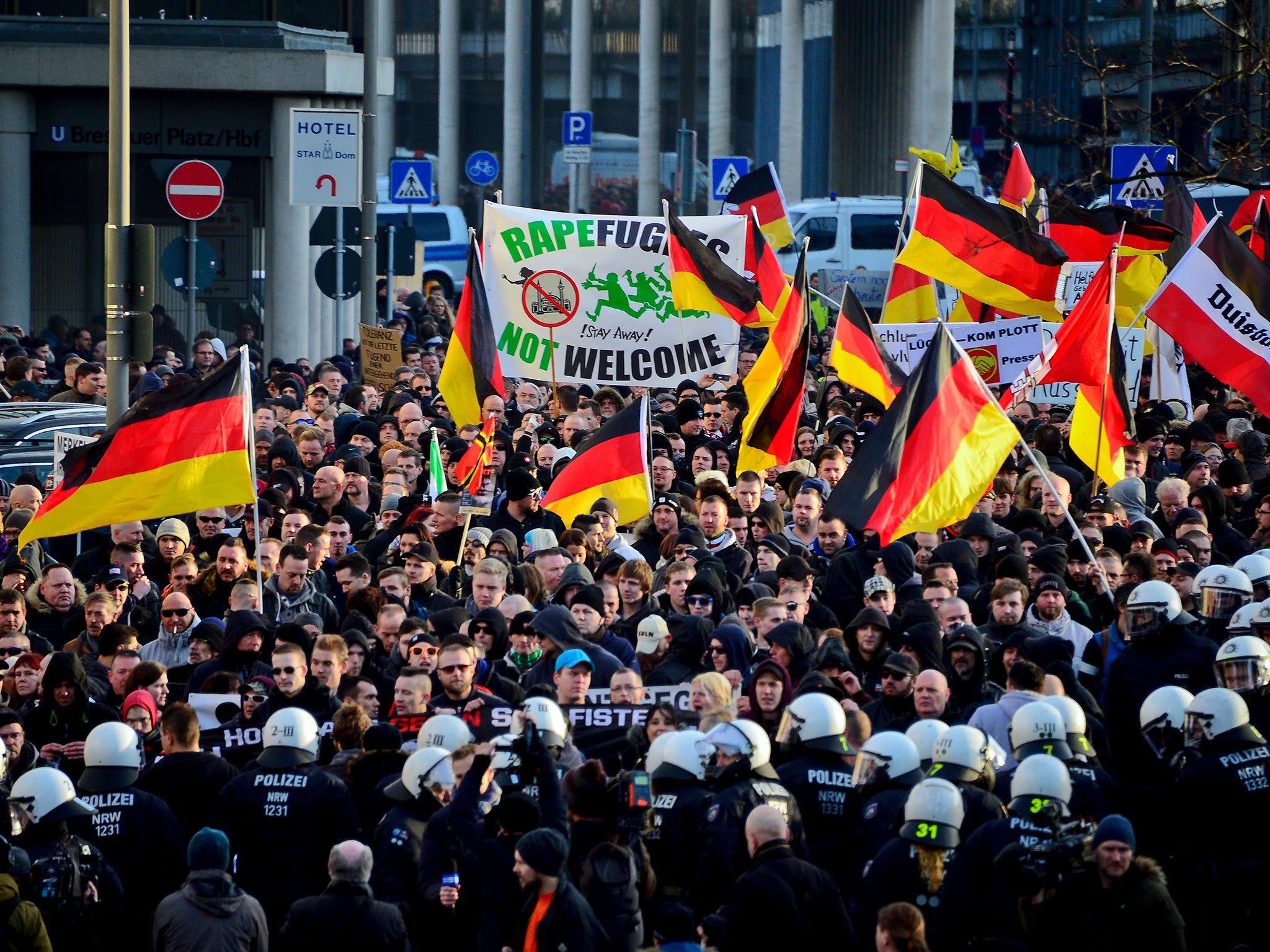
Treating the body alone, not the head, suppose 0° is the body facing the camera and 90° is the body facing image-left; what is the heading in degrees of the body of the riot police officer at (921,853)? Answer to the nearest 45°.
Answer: approximately 180°

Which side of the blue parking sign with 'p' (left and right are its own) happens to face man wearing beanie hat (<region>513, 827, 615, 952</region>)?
front

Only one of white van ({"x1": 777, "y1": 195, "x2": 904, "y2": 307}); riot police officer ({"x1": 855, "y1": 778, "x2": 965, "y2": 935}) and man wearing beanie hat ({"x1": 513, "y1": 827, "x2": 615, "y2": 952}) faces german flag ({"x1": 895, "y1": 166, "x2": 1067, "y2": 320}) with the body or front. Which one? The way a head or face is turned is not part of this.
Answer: the riot police officer

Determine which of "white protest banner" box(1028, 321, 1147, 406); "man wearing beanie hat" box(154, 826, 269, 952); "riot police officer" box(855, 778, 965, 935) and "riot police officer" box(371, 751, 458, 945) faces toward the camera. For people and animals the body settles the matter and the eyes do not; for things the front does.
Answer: the white protest banner

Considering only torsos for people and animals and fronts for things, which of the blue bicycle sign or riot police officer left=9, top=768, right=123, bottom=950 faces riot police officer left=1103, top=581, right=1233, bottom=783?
the blue bicycle sign

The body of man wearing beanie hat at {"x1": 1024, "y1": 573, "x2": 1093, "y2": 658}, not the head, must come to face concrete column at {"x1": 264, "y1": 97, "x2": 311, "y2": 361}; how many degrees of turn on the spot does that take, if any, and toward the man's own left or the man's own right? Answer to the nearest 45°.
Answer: approximately 135° to the man's own right

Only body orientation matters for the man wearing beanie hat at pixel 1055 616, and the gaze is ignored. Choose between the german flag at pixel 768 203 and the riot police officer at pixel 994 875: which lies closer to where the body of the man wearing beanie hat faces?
the riot police officer

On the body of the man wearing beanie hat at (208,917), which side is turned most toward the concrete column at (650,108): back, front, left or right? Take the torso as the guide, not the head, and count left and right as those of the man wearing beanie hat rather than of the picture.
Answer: front
